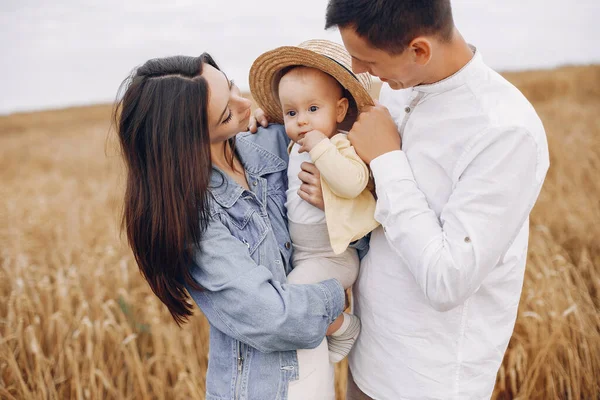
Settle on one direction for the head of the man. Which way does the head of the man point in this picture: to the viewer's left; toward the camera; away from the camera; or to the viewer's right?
to the viewer's left

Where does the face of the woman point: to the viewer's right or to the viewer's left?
to the viewer's right
